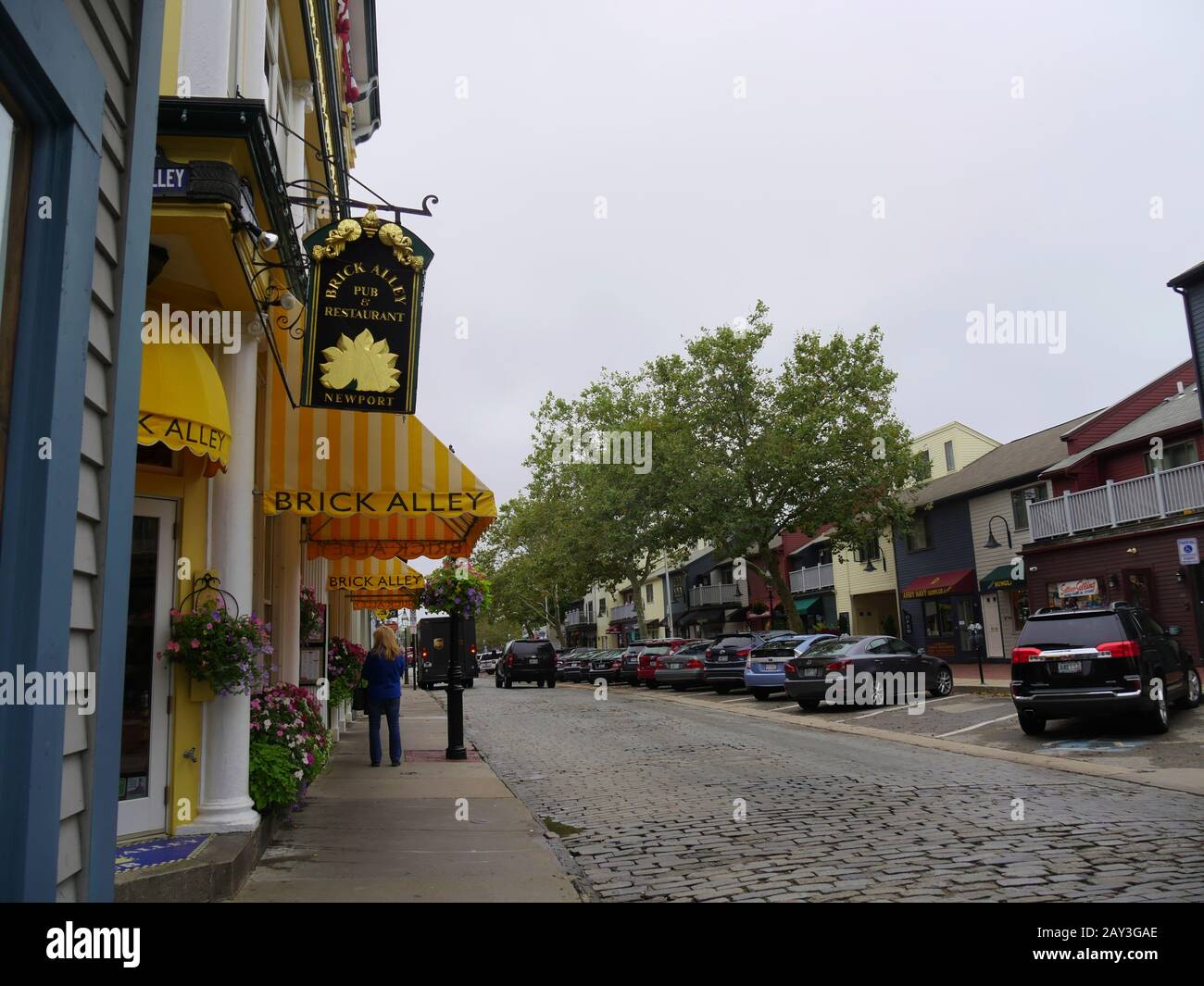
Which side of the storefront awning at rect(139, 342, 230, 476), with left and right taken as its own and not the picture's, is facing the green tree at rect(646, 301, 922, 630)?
left

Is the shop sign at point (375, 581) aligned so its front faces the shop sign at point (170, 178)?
yes

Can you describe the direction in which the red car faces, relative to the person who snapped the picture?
facing away from the viewer and to the right of the viewer

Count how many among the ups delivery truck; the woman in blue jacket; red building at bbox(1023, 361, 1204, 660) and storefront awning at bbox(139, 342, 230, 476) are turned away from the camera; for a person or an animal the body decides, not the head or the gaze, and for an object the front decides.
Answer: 2

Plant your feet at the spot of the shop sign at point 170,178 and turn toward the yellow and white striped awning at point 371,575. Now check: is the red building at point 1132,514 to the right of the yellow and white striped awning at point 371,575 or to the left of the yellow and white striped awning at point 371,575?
right

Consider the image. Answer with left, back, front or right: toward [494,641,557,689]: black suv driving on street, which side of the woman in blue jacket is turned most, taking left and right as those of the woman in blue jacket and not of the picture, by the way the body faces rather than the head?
front

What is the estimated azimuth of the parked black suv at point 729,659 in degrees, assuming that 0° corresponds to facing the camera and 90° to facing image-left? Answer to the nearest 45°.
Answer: approximately 225°

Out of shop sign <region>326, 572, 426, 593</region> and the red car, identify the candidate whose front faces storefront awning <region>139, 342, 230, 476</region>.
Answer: the shop sign

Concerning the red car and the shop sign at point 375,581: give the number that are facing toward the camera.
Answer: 1

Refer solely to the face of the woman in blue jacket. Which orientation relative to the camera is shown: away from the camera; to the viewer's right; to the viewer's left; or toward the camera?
away from the camera

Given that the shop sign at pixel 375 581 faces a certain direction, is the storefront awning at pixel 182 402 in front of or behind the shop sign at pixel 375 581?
in front

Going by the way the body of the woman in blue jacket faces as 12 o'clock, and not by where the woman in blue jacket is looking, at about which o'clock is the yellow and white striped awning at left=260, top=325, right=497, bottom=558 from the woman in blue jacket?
The yellow and white striped awning is roughly at 6 o'clock from the woman in blue jacket.

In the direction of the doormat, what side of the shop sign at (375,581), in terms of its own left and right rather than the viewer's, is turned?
front

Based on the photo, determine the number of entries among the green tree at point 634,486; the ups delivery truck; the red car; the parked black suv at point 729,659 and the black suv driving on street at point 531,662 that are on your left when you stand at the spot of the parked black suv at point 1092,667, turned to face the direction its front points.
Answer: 5
